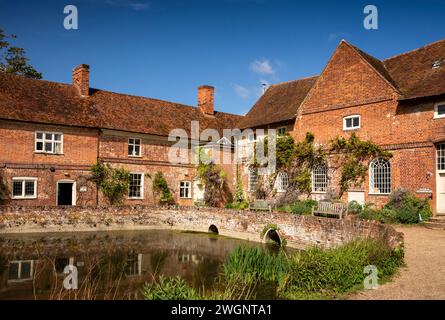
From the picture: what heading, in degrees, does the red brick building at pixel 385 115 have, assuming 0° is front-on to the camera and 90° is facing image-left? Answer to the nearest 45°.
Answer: approximately 45°

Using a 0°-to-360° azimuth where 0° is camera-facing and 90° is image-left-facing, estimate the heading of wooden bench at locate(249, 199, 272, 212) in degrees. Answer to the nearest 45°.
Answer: approximately 0°

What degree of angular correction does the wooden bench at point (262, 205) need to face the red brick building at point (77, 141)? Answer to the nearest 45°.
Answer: approximately 90° to its right

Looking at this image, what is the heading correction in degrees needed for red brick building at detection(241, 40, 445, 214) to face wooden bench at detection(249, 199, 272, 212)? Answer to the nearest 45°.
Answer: approximately 45° to its right
